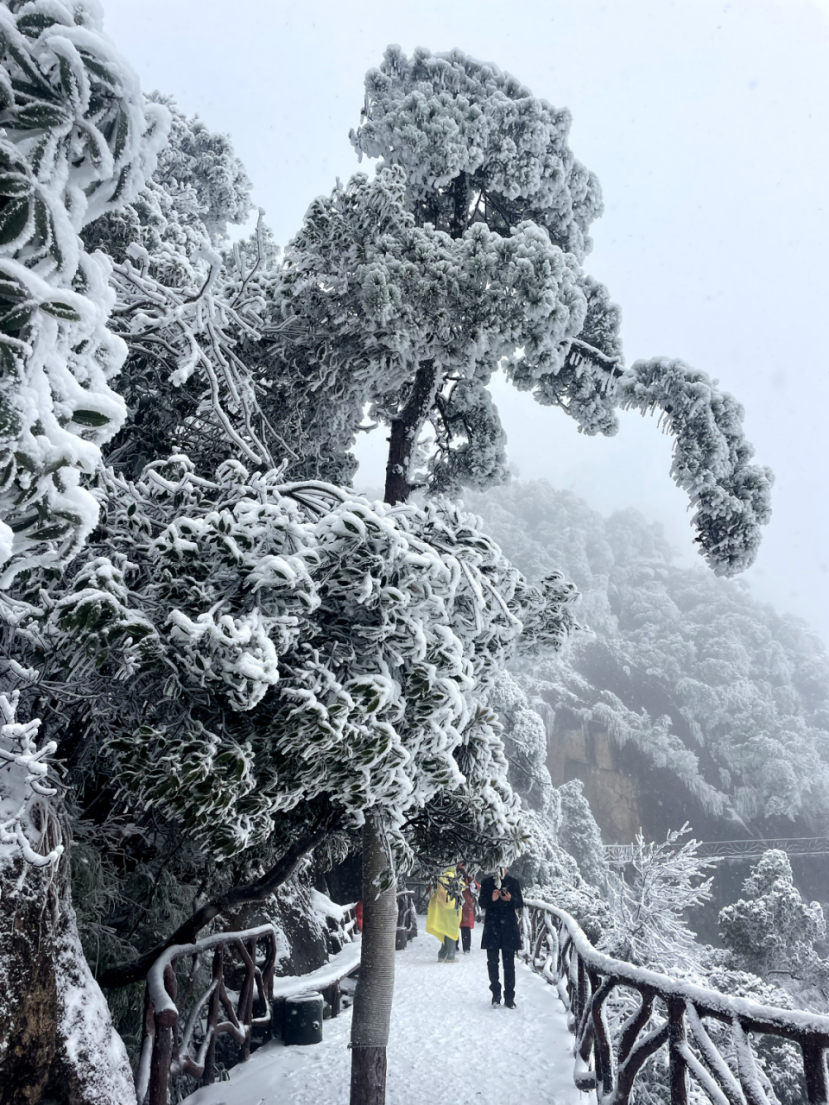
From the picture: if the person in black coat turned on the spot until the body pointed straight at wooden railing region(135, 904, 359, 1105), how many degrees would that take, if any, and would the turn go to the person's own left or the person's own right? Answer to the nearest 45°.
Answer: approximately 45° to the person's own right

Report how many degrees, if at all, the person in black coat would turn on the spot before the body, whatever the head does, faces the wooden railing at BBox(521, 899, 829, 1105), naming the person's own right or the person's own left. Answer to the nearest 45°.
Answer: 0° — they already face it

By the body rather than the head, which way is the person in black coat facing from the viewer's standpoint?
toward the camera

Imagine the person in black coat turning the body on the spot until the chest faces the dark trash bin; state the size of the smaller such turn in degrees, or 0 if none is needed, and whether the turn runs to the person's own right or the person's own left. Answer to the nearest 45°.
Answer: approximately 45° to the person's own right

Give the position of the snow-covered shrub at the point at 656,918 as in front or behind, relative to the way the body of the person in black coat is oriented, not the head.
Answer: behind

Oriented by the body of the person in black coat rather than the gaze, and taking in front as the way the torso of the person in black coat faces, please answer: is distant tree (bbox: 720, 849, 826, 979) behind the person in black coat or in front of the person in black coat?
behind

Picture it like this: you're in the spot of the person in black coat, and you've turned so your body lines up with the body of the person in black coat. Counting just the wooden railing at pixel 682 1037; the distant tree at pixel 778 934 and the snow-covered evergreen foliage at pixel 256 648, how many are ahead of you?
2

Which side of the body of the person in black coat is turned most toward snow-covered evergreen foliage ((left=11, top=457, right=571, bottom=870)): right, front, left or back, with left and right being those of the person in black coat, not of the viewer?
front

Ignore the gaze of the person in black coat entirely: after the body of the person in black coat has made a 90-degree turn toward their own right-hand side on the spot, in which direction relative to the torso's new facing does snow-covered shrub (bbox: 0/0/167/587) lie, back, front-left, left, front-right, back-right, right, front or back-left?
left
